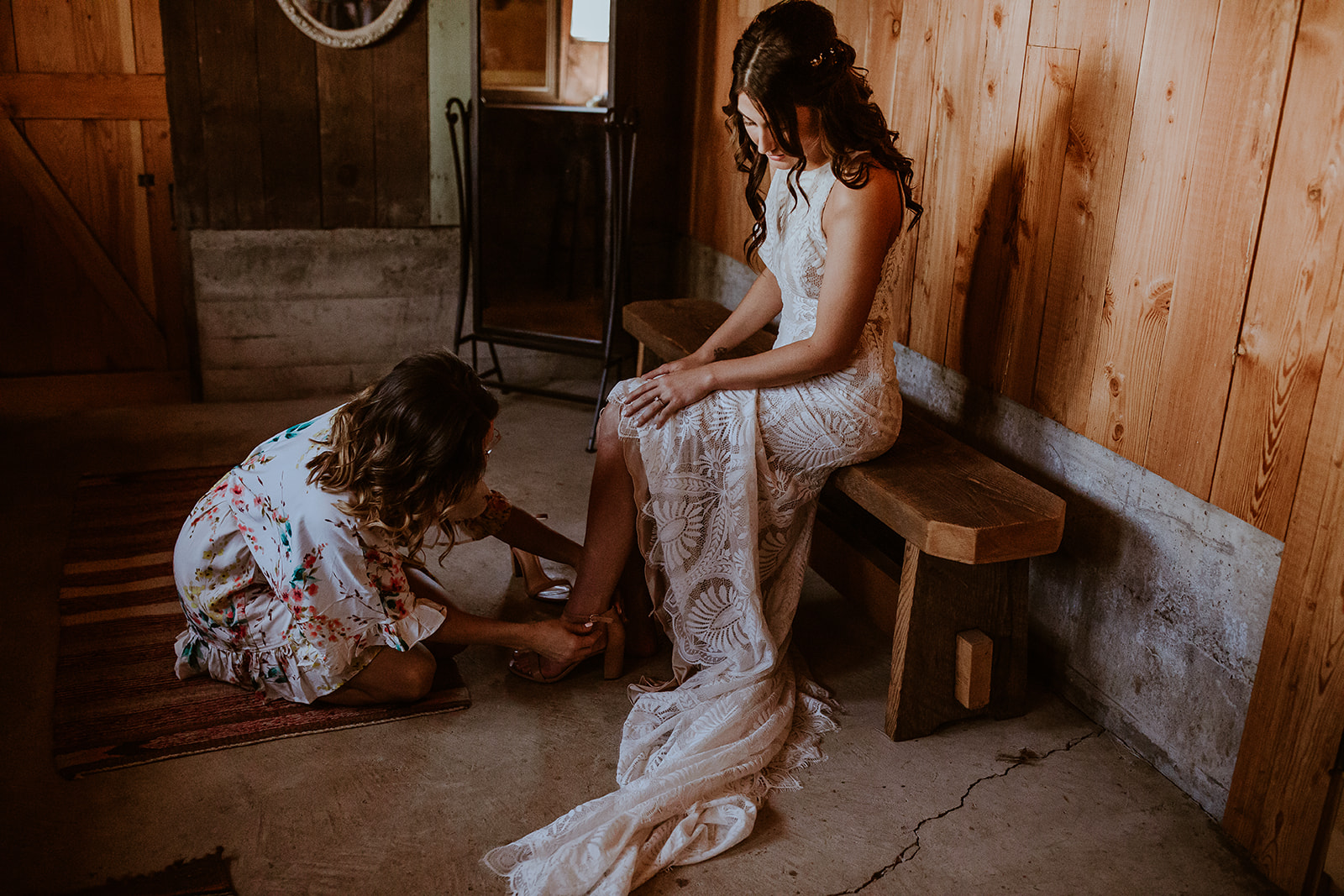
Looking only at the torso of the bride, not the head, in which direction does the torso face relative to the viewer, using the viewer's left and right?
facing the viewer and to the left of the viewer

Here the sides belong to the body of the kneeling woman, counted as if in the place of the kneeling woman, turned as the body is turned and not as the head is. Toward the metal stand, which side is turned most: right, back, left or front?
left

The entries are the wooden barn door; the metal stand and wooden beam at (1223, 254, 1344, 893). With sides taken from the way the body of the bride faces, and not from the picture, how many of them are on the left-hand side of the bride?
1

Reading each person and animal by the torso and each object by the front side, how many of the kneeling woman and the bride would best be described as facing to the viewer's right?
1

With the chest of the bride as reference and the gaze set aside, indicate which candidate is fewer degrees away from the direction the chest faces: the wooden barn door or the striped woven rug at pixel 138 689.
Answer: the striped woven rug

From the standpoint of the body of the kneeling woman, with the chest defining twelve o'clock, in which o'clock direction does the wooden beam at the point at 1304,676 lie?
The wooden beam is roughly at 1 o'clock from the kneeling woman.

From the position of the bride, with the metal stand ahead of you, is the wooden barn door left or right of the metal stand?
left

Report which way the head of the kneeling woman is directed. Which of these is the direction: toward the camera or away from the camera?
away from the camera

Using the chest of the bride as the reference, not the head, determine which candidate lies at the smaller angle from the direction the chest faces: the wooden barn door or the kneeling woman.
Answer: the kneeling woman

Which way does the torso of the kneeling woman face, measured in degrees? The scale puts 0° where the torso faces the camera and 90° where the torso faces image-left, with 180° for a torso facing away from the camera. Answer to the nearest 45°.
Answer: approximately 270°

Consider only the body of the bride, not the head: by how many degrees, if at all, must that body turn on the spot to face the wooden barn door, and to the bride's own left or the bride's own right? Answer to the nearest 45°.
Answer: approximately 90° to the bride's own right

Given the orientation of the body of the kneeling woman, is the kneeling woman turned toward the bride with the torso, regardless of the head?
yes

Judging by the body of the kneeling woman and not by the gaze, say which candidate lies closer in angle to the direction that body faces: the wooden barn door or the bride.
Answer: the bride
